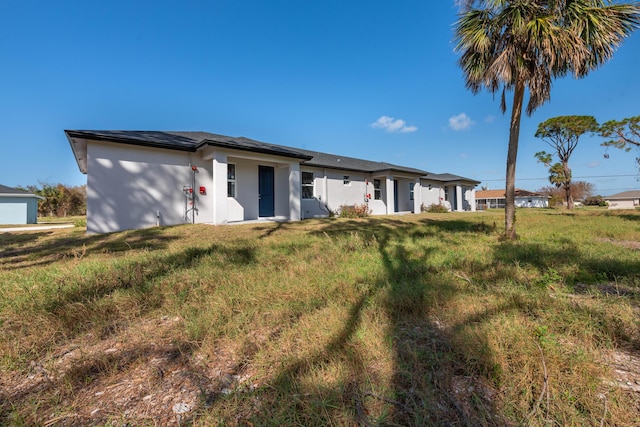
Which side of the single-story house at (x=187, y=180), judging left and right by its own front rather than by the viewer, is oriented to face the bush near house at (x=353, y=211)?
left

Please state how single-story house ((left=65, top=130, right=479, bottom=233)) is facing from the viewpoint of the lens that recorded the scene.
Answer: facing the viewer and to the right of the viewer

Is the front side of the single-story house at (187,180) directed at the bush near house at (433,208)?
no

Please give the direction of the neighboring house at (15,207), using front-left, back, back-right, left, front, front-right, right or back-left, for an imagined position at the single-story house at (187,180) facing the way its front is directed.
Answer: back

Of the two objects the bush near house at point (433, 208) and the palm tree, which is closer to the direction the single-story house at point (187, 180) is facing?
the palm tree

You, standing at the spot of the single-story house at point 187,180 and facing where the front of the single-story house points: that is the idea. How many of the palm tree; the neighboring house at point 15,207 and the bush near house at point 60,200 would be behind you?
2

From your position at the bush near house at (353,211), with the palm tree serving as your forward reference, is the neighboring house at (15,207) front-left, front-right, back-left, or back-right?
back-right

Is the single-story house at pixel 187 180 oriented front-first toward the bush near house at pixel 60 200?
no

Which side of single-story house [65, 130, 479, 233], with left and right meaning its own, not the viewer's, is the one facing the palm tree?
front

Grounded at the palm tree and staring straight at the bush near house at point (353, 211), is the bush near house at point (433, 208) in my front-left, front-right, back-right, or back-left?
front-right
